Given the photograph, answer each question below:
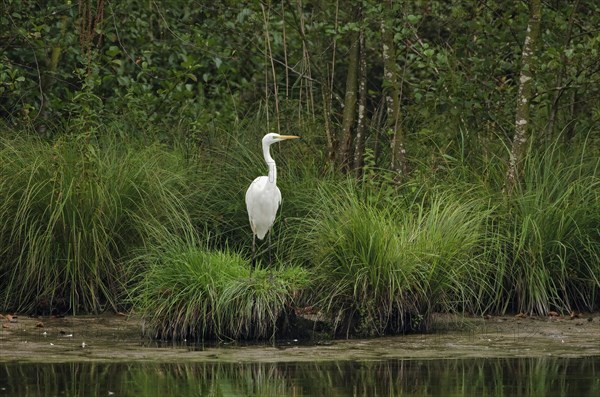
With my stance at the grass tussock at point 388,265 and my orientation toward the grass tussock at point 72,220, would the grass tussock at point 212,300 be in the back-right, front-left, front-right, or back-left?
front-left

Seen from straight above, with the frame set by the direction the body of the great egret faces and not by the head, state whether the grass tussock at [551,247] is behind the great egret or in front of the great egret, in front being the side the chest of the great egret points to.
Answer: in front
